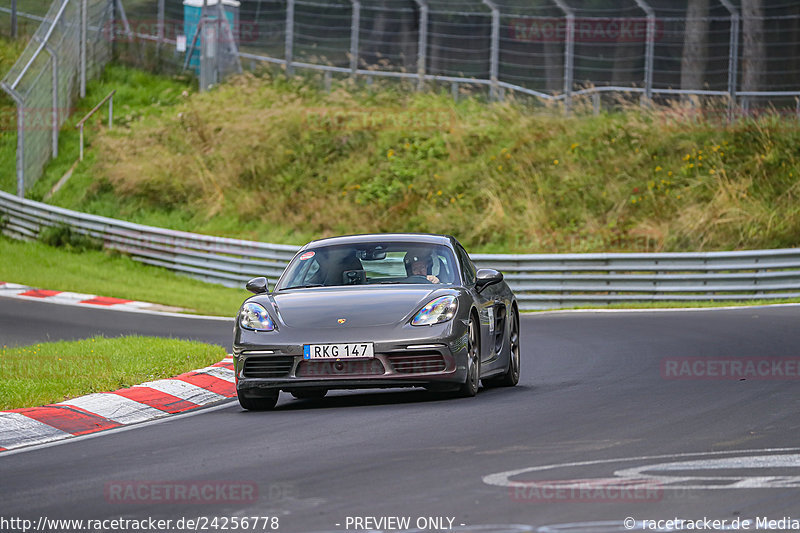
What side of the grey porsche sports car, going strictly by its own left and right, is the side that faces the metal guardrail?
back

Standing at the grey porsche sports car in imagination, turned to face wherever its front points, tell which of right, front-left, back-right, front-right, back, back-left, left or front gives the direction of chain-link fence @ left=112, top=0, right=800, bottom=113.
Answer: back

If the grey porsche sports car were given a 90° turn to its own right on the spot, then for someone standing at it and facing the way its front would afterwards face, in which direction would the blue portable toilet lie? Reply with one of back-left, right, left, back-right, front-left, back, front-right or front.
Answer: right

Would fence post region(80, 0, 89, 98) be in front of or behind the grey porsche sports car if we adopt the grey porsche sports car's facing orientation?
behind

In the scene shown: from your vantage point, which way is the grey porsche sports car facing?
toward the camera

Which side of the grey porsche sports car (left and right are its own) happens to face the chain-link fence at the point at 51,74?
back

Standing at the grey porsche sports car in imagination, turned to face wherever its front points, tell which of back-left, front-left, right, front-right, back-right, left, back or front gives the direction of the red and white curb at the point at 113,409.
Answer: right

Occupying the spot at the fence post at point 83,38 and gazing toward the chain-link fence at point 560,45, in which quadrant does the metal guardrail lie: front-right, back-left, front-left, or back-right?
front-right
